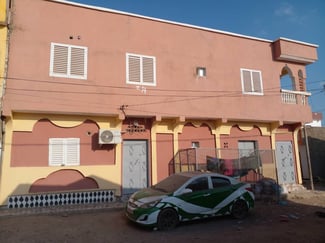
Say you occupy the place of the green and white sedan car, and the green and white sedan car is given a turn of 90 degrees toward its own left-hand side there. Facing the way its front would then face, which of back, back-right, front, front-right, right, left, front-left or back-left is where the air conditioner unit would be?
back

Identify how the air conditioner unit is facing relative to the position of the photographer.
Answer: facing the viewer
